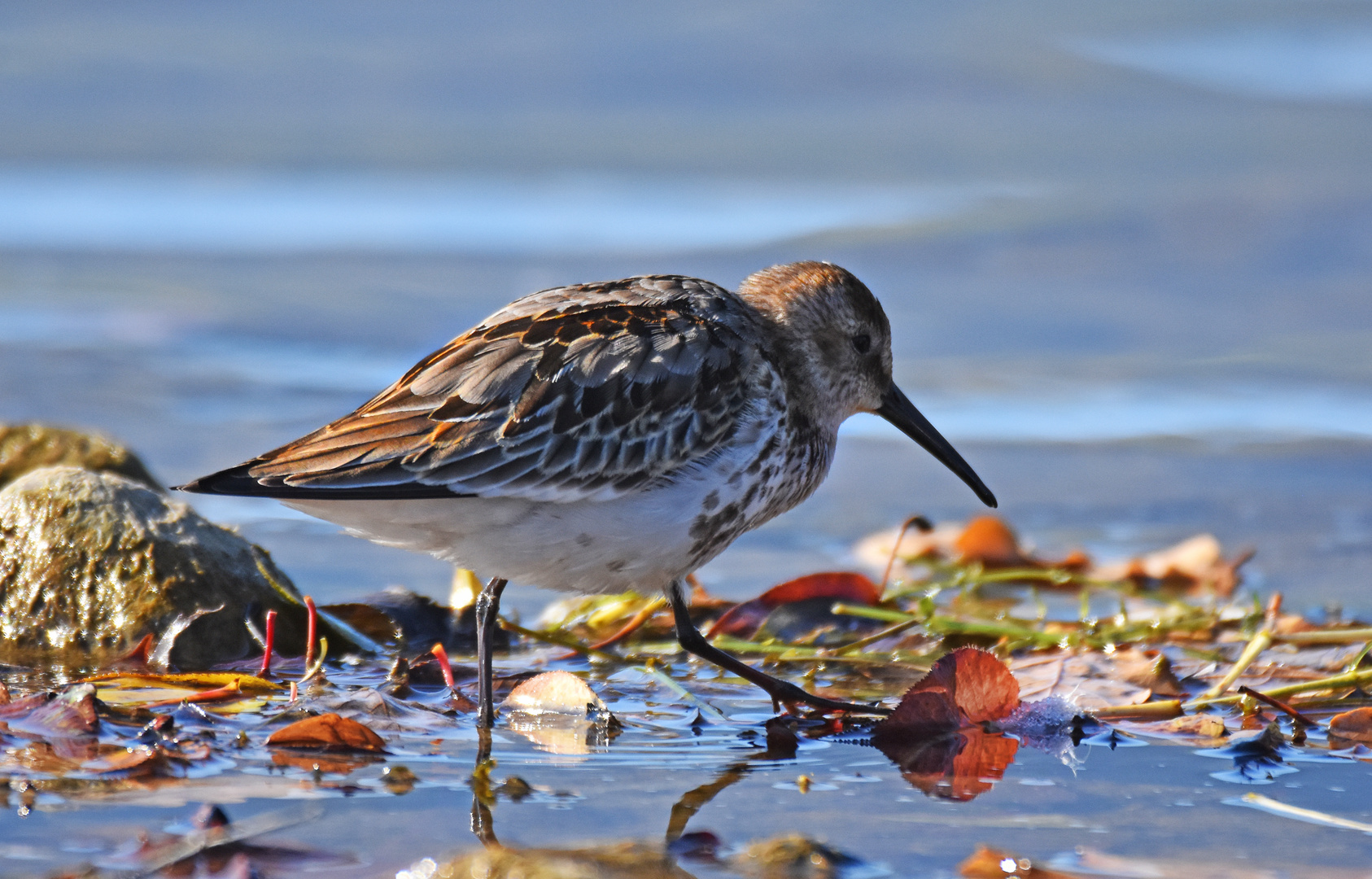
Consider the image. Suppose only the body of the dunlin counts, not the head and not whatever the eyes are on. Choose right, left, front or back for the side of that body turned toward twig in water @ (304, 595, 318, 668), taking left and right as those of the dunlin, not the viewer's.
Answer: back

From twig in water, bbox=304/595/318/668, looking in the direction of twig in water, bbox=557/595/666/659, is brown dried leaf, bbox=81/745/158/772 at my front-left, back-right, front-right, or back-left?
back-right

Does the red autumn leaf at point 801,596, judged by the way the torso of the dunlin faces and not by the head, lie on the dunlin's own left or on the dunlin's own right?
on the dunlin's own left

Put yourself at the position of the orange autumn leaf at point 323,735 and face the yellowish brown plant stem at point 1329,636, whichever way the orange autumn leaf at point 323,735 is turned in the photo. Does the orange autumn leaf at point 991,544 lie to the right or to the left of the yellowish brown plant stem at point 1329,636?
left

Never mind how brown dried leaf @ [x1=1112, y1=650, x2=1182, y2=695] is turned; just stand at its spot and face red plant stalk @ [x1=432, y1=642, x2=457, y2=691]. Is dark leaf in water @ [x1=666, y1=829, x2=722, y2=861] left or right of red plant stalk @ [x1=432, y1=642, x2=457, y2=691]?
left

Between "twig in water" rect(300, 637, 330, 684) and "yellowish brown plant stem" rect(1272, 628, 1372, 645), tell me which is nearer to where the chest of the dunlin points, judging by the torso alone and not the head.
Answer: the yellowish brown plant stem

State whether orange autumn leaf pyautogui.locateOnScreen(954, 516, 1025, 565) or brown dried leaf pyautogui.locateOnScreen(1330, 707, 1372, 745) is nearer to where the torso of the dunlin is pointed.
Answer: the brown dried leaf

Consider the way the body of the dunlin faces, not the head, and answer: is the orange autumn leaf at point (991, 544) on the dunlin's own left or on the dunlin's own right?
on the dunlin's own left

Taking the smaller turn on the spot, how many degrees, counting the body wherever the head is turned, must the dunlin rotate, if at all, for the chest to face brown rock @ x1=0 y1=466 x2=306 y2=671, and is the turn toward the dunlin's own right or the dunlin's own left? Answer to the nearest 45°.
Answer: approximately 180°

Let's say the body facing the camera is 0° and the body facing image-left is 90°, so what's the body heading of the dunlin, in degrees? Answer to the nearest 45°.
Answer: approximately 270°

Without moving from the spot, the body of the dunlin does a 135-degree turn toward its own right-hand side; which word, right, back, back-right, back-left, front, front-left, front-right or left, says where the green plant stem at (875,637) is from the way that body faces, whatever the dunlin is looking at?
back

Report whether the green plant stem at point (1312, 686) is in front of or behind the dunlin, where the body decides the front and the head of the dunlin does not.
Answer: in front

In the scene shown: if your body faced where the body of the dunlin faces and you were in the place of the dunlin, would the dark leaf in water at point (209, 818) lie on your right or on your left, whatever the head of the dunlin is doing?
on your right

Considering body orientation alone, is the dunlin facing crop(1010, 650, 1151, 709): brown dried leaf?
yes

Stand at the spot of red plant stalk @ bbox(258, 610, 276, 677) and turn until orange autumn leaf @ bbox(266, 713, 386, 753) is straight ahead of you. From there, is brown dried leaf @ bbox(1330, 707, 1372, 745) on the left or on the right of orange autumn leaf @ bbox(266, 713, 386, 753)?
left

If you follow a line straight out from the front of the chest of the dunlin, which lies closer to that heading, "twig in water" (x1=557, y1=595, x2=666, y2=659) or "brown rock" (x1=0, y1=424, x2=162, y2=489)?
the twig in water

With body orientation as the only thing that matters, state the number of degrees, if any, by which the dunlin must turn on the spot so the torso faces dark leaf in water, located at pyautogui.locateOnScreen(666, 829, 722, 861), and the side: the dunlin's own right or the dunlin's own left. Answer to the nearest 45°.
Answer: approximately 90° to the dunlin's own right

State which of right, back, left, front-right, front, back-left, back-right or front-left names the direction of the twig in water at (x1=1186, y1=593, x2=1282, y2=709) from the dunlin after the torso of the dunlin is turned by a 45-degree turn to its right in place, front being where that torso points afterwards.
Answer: front-left

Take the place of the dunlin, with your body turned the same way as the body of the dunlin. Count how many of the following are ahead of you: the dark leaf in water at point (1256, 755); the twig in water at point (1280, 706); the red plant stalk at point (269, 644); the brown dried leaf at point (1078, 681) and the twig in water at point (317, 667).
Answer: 3

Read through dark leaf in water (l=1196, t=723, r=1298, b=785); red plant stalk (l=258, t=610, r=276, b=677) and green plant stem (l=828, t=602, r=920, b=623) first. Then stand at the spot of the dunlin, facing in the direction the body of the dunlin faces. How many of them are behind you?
1

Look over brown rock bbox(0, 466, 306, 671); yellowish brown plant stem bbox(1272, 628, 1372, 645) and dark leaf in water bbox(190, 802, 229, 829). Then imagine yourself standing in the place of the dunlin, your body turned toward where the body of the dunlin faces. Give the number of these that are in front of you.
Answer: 1

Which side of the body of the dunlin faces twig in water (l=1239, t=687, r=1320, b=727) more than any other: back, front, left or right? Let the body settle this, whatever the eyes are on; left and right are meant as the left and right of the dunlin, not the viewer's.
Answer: front
